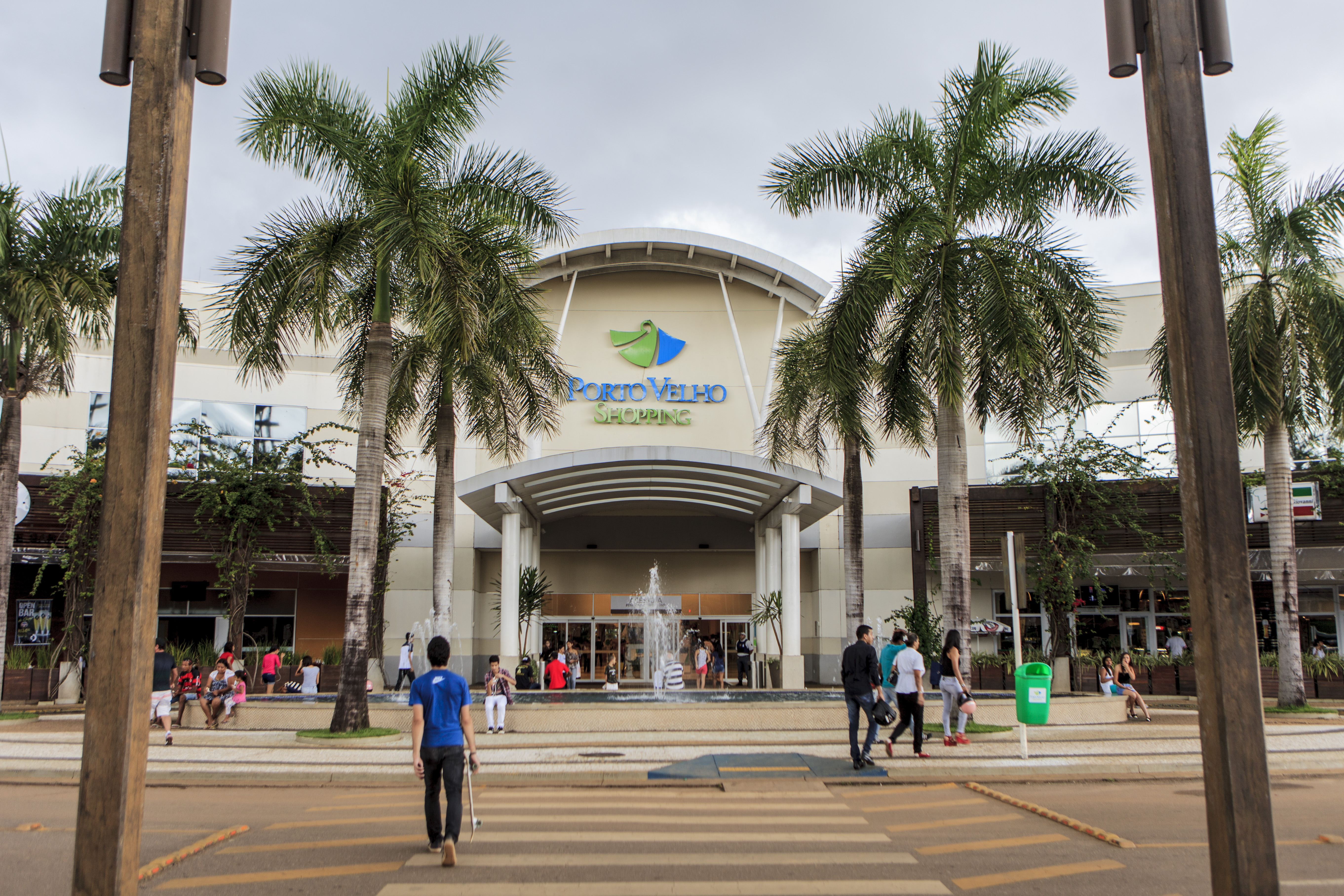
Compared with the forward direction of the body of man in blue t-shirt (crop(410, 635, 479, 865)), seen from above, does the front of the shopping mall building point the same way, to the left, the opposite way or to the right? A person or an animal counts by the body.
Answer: the opposite way

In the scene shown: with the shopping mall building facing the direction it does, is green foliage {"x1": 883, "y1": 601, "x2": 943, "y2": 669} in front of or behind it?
in front

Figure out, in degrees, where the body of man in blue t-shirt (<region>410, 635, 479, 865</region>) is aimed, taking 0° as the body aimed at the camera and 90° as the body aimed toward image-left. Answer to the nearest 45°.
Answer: approximately 180°

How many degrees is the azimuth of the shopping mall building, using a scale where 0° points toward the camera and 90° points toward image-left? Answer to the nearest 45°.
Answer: approximately 0°

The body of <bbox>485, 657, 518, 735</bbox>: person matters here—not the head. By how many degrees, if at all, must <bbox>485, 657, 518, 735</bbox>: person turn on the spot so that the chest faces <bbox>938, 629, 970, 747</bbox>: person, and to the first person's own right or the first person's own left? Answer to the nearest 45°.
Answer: approximately 45° to the first person's own left

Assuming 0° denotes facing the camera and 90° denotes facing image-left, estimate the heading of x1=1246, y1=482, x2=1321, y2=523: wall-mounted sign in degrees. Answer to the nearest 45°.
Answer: approximately 0°

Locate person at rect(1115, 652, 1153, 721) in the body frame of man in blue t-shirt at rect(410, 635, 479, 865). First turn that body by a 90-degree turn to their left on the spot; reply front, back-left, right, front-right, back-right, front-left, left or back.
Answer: back-right

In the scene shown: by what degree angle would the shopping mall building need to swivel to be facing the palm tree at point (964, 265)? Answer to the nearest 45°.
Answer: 0° — it already faces it
